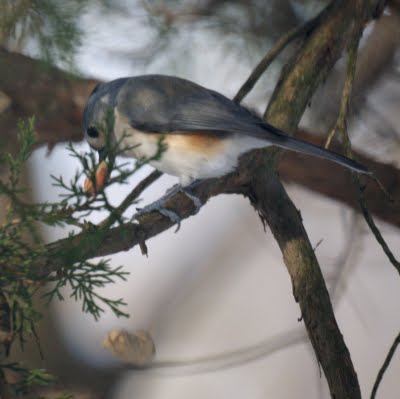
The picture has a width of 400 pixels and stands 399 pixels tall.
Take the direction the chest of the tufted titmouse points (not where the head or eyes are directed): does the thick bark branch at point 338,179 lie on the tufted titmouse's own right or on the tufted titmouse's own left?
on the tufted titmouse's own right

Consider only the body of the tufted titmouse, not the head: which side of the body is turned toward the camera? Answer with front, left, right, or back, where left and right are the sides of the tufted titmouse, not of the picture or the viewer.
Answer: left
